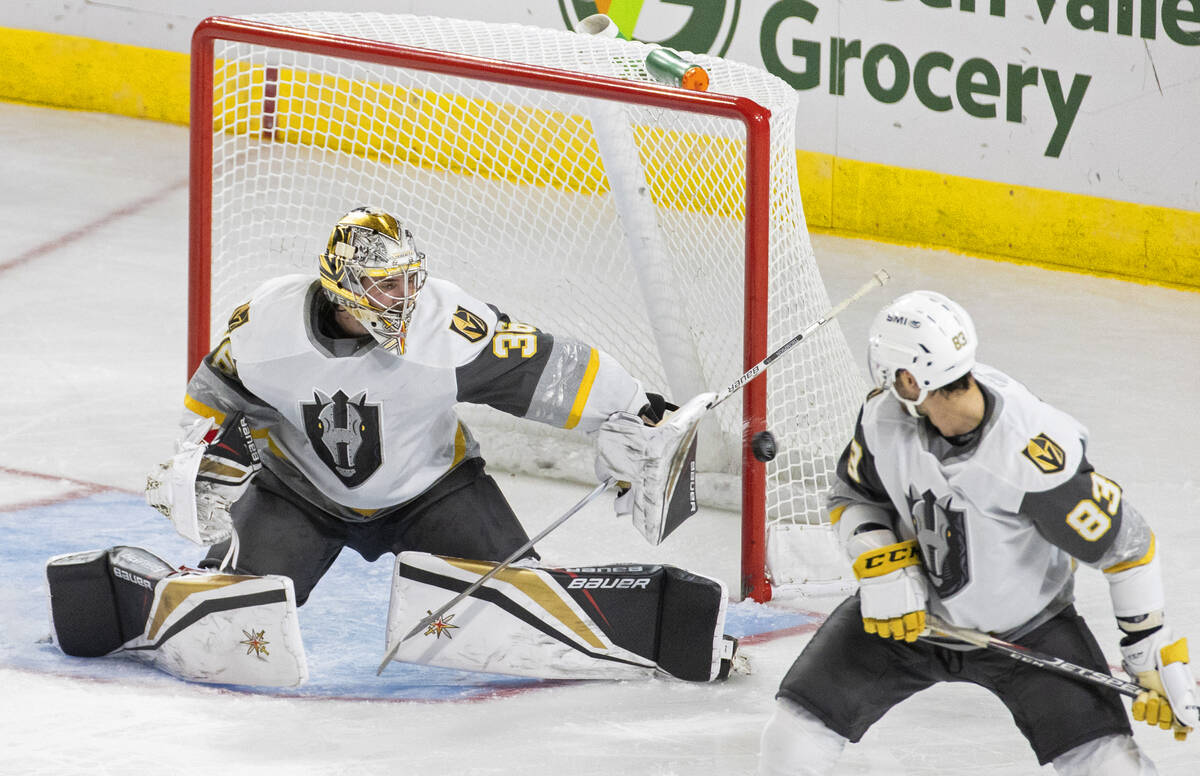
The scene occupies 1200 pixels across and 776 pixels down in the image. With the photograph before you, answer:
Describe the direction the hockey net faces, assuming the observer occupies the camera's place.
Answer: facing the viewer and to the left of the viewer

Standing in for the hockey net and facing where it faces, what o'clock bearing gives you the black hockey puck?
The black hockey puck is roughly at 10 o'clock from the hockey net.

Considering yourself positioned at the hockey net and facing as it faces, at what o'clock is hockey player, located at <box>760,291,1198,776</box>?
The hockey player is roughly at 10 o'clock from the hockey net.

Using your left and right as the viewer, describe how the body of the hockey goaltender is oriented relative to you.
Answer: facing the viewer

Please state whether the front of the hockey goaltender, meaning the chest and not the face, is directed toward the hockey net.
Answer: no

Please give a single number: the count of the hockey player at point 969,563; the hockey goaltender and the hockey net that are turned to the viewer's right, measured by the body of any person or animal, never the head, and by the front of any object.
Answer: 0

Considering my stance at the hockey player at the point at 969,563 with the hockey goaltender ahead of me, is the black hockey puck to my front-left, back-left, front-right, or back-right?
front-right

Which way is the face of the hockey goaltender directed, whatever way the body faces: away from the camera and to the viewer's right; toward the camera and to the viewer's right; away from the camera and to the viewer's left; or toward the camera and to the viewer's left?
toward the camera and to the viewer's right

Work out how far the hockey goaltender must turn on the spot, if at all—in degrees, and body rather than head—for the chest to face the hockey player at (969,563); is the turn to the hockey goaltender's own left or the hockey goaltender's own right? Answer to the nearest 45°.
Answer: approximately 45° to the hockey goaltender's own left
